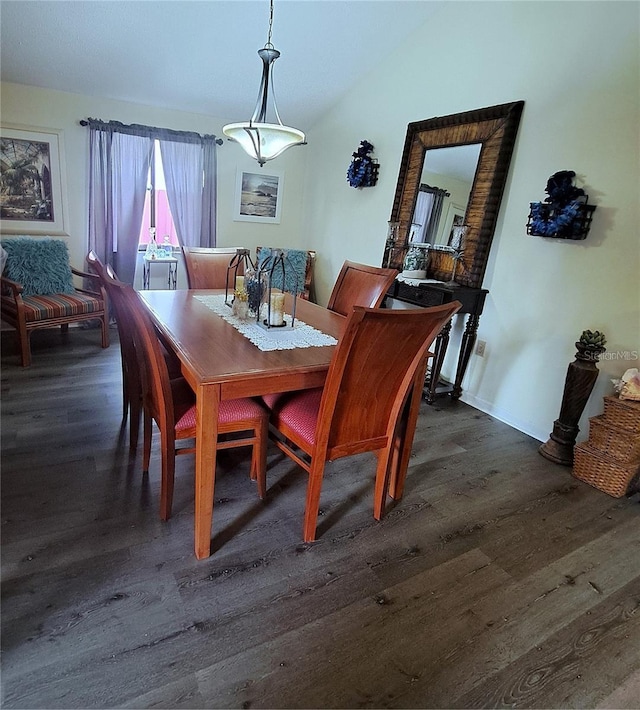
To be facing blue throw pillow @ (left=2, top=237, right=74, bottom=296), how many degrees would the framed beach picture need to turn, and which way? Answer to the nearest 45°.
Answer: approximately 45° to its right

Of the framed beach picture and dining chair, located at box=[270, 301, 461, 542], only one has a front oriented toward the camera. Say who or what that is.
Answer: the framed beach picture

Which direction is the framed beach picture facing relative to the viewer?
toward the camera

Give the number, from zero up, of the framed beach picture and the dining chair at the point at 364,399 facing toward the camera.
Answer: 1

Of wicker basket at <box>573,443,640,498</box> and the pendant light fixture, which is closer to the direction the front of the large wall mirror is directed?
the pendant light fixture

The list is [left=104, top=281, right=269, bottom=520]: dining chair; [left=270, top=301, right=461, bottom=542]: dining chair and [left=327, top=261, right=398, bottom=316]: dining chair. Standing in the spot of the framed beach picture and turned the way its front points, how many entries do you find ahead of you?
3

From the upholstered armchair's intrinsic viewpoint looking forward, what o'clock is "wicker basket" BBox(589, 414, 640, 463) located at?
The wicker basket is roughly at 12 o'clock from the upholstered armchair.

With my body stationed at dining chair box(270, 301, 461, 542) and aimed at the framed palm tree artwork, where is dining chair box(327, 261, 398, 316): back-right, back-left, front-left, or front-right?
front-right

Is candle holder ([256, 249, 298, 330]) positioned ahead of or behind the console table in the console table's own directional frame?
ahead

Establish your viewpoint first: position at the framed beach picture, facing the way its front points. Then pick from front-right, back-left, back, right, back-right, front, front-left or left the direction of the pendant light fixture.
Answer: front

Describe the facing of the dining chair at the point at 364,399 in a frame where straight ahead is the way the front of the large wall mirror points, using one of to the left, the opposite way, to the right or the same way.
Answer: to the right

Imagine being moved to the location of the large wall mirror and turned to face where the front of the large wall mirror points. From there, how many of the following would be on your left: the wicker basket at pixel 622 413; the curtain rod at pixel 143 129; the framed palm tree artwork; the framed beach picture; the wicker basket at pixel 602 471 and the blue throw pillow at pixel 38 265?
2

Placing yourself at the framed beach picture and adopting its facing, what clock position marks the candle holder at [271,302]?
The candle holder is roughly at 12 o'clock from the framed beach picture.

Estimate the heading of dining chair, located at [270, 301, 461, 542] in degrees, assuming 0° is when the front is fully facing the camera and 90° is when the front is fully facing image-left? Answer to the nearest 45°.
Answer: approximately 135°

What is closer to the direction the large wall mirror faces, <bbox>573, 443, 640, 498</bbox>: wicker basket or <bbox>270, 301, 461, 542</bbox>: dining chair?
the dining chair

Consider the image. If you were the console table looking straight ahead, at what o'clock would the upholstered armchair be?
The upholstered armchair is roughly at 1 o'clock from the console table.

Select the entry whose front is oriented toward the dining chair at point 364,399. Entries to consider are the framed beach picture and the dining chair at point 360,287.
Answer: the framed beach picture

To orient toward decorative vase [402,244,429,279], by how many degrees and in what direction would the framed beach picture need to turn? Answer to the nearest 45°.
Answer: approximately 45° to its left

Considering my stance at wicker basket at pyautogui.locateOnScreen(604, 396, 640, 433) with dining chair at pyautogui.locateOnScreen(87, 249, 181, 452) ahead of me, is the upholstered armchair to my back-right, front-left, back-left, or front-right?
front-right

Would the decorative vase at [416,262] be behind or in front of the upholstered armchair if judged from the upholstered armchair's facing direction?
in front
